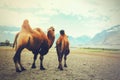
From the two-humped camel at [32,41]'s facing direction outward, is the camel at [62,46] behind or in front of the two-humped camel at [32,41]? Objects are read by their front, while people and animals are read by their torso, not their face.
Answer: in front

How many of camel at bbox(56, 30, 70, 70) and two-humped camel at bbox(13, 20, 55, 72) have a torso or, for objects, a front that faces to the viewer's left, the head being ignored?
0

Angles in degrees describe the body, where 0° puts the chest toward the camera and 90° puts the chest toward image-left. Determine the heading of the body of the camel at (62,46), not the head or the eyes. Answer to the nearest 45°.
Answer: approximately 180°

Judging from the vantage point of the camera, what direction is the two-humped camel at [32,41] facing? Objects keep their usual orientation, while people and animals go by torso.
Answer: facing away from the viewer and to the right of the viewer

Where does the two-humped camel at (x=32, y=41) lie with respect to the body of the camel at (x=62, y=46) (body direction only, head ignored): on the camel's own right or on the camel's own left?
on the camel's own left
